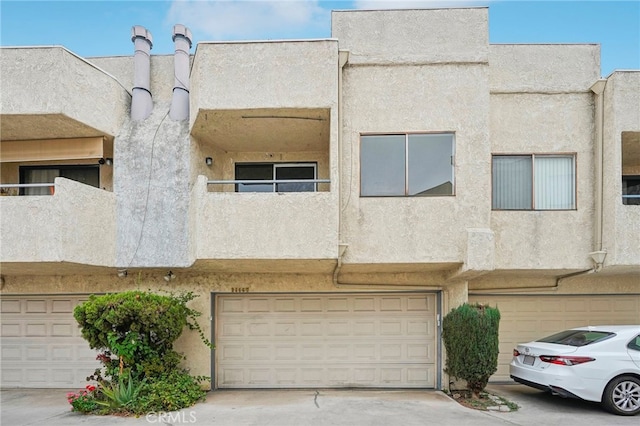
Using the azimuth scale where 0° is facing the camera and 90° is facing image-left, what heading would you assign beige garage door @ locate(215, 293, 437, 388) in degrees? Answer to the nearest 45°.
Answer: approximately 0°

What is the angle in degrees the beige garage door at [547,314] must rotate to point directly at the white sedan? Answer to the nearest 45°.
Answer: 0° — it already faces it

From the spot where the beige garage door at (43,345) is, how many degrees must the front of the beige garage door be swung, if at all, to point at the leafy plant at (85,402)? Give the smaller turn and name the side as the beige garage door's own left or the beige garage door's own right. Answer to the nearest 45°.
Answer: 0° — it already faces it

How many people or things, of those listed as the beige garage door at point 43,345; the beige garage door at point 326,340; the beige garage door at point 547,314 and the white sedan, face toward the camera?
3

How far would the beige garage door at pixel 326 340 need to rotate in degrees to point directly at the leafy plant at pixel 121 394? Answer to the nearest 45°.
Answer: approximately 45° to its right

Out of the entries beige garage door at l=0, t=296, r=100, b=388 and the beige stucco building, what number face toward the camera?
2

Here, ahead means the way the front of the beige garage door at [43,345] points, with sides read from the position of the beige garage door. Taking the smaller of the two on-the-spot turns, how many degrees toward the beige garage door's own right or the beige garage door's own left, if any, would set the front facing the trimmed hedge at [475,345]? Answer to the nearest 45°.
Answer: approximately 45° to the beige garage door's own left

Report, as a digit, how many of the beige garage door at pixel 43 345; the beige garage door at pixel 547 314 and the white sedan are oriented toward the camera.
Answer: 2

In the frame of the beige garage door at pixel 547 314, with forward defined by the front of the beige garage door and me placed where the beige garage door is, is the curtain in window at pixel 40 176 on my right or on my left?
on my right
